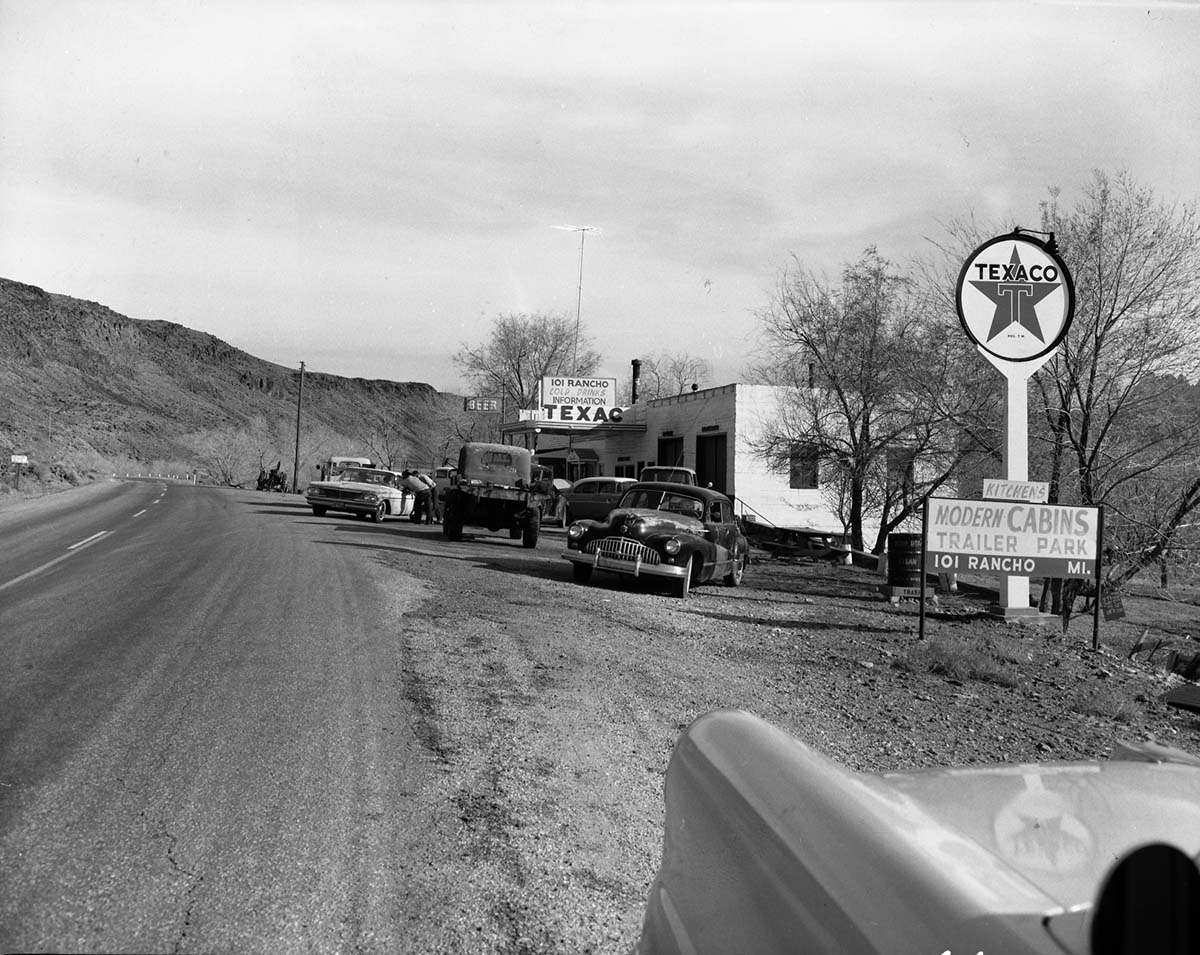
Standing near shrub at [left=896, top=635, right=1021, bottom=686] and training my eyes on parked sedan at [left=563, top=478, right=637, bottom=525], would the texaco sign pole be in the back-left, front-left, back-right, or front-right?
front-right

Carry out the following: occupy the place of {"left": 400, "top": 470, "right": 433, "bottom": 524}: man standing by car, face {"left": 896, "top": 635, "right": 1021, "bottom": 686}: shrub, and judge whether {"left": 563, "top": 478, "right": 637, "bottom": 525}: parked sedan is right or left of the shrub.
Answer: left

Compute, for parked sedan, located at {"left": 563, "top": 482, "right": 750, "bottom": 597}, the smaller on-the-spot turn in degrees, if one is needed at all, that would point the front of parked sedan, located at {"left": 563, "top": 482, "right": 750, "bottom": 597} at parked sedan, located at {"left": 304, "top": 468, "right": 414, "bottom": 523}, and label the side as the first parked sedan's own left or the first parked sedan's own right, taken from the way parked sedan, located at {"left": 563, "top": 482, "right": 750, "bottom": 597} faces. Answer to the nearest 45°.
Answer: approximately 90° to the first parked sedan's own right

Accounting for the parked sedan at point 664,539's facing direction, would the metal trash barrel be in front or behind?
behind

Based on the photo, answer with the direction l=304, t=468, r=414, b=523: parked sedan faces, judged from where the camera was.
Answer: facing the viewer and to the left of the viewer

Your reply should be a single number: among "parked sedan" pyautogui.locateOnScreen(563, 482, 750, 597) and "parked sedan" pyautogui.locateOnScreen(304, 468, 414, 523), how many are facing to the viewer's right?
0

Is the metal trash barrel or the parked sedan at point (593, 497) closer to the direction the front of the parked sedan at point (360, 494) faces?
the metal trash barrel

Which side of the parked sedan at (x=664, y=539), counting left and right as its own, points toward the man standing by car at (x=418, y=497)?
right

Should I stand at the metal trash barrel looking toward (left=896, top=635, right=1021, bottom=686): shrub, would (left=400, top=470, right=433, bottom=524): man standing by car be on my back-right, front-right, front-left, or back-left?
back-right

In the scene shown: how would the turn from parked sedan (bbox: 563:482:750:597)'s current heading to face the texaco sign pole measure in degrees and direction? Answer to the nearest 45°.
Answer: approximately 90° to its left

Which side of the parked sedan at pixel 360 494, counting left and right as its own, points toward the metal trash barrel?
left

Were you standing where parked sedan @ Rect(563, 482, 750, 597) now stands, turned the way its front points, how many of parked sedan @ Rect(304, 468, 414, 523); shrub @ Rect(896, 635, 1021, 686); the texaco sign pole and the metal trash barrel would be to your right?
1

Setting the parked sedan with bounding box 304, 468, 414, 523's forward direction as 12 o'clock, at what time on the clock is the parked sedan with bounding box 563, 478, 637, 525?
the parked sedan with bounding box 563, 478, 637, 525 is roughly at 8 o'clock from the parked sedan with bounding box 304, 468, 414, 523.
